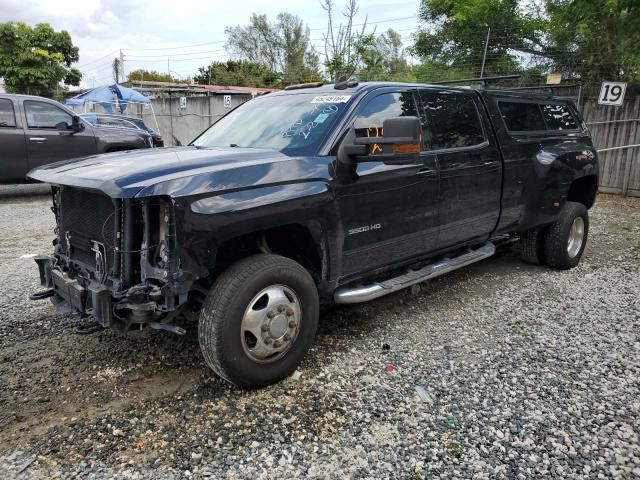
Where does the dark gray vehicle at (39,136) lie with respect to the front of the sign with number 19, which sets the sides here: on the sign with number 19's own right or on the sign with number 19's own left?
on the sign with number 19's own right

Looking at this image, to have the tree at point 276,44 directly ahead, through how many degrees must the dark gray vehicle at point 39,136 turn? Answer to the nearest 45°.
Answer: approximately 45° to its left

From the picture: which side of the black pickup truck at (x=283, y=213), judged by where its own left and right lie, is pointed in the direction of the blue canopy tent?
right

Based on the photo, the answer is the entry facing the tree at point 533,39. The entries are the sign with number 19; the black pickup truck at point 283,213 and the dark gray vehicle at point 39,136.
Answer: the dark gray vehicle at point 39,136

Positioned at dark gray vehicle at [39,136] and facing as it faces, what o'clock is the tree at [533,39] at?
The tree is roughly at 12 o'clock from the dark gray vehicle.

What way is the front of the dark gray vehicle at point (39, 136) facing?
to the viewer's right

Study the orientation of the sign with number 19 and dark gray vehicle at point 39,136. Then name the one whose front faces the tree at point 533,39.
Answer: the dark gray vehicle

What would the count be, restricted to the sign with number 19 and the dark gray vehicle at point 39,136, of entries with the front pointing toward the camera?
1

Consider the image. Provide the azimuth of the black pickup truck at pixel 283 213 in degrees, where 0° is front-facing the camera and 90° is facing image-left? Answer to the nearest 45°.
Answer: approximately 45°

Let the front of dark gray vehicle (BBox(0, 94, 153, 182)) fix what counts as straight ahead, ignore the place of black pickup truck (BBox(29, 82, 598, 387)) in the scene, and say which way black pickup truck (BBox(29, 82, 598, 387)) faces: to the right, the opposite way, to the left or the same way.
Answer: the opposite way

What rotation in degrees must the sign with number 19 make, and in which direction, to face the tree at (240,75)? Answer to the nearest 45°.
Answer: approximately 135° to its right
